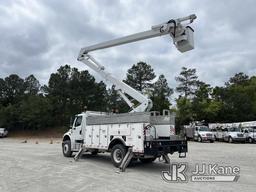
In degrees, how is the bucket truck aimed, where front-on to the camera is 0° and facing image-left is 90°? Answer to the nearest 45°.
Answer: approximately 135°

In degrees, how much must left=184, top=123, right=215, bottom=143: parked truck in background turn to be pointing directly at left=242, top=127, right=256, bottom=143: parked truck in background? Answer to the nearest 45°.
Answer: approximately 45° to its left

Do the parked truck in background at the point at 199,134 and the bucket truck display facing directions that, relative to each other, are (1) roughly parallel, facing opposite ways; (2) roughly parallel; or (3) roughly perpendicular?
roughly parallel, facing opposite ways

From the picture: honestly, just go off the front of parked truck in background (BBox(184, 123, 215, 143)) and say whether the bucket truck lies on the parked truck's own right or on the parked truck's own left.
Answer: on the parked truck's own right

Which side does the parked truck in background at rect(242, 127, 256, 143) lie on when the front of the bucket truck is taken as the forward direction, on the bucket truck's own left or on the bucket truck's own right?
on the bucket truck's own right

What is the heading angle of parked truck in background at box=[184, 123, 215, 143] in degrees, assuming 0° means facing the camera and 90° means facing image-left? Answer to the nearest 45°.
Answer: approximately 315°
